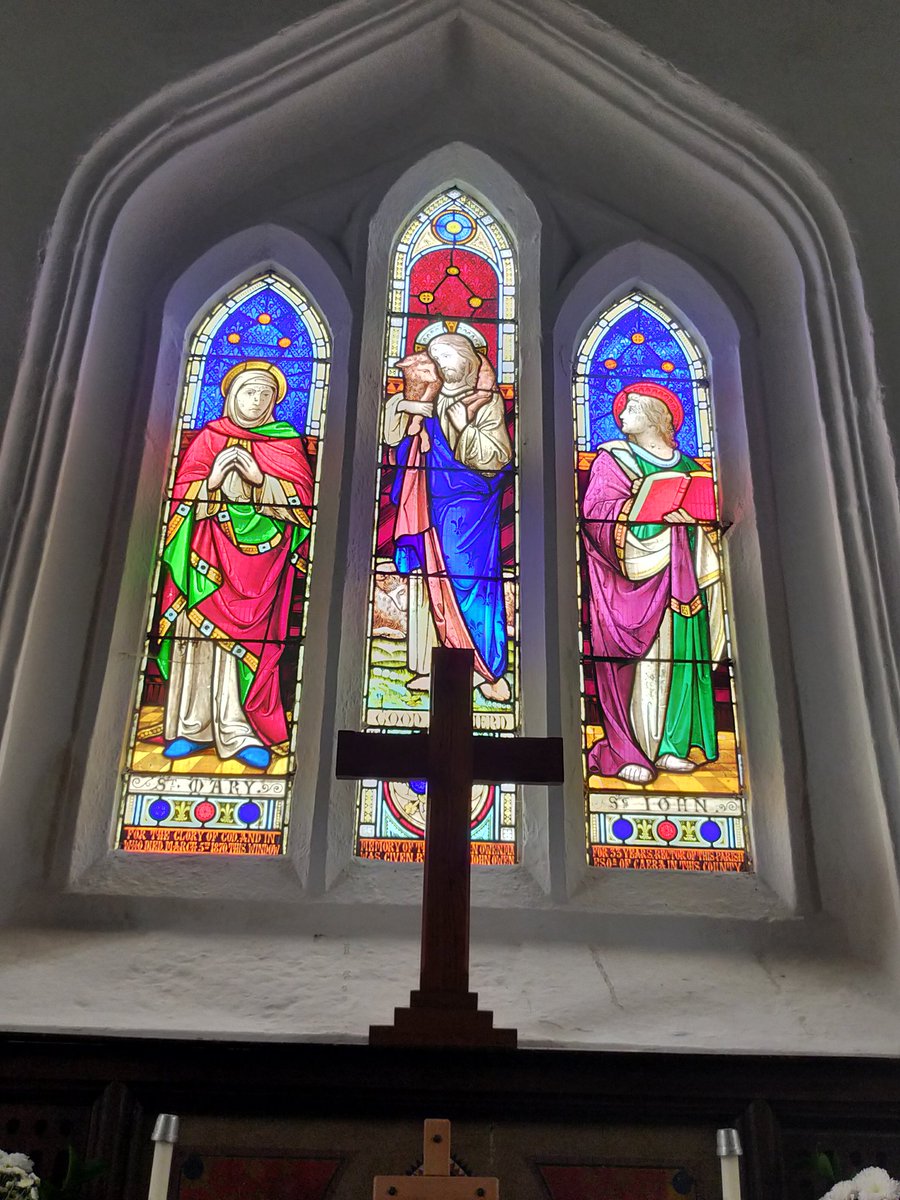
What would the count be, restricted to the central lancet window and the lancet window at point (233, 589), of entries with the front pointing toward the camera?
2

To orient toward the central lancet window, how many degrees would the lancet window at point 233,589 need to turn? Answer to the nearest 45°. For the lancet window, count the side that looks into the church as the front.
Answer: approximately 90° to its left

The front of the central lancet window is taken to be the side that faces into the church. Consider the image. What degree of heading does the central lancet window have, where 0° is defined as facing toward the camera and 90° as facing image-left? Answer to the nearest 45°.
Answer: approximately 0°

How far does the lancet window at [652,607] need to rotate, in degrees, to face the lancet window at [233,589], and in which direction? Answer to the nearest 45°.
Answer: approximately 90° to its right

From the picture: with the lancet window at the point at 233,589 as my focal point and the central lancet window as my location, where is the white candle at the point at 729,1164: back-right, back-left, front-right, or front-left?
back-left

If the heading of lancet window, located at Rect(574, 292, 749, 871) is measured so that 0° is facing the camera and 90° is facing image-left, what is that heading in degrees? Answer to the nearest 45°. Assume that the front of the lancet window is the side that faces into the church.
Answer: approximately 0°
